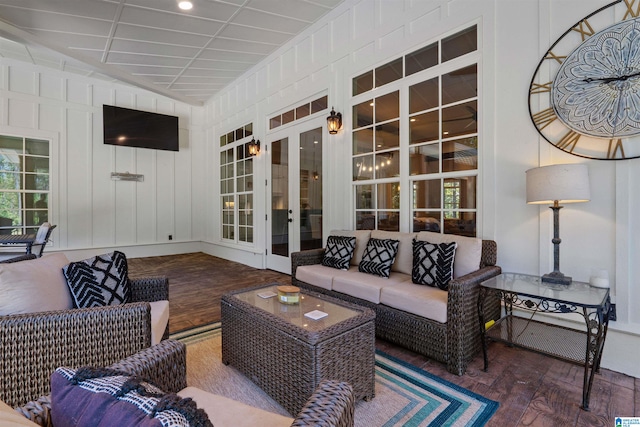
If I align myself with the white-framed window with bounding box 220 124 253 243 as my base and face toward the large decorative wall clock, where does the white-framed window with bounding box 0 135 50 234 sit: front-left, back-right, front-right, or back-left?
back-right

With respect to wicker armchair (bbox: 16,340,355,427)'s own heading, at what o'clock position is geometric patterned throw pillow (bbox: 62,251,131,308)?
The geometric patterned throw pillow is roughly at 10 o'clock from the wicker armchair.

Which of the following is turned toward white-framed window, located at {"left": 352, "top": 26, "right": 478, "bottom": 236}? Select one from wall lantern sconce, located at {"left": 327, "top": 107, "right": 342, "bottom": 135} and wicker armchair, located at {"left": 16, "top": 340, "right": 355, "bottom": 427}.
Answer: the wicker armchair

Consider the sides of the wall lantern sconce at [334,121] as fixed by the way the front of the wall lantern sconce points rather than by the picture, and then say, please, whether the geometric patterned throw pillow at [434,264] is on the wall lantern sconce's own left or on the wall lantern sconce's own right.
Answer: on the wall lantern sconce's own left

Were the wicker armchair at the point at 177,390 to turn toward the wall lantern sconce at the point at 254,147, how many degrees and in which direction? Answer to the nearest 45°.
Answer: approximately 45° to its left

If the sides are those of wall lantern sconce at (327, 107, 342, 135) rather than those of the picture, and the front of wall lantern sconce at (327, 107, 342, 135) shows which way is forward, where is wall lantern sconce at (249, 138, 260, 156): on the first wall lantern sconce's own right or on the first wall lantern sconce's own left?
on the first wall lantern sconce's own right

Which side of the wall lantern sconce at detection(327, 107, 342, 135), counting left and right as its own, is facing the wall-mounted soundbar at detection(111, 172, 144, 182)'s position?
right

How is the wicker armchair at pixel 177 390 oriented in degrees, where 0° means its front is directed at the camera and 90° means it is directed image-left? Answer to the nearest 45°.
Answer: approximately 225°

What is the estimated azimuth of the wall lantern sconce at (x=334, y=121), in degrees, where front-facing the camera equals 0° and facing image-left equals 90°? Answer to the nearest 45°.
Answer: approximately 45°
